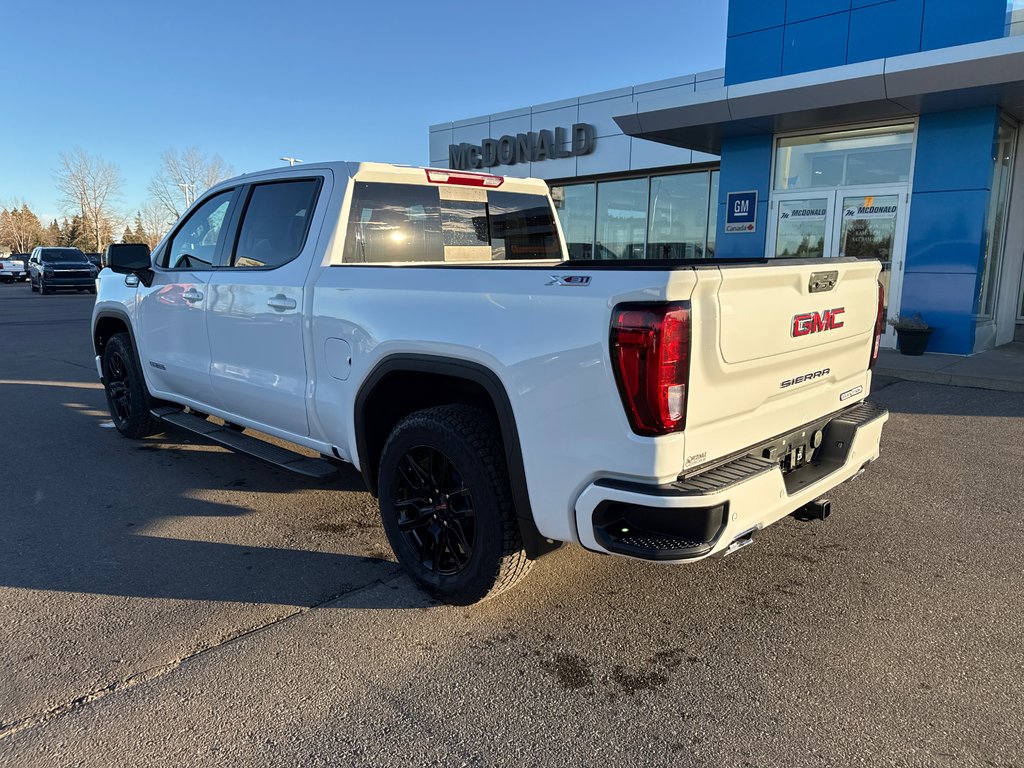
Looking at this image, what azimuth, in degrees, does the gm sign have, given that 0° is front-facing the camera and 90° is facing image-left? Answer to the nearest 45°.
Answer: approximately 0°

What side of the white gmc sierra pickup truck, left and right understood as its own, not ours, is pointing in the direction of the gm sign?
right

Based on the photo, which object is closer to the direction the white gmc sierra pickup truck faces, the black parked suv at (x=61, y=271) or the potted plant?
the black parked suv

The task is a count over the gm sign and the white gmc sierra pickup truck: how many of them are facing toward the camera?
1

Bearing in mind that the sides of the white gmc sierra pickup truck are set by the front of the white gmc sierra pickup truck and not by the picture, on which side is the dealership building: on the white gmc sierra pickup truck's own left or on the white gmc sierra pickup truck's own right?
on the white gmc sierra pickup truck's own right

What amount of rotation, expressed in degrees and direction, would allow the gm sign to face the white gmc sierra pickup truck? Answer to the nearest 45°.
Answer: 0° — it already faces it

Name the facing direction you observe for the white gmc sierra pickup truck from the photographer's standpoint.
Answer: facing away from the viewer and to the left of the viewer

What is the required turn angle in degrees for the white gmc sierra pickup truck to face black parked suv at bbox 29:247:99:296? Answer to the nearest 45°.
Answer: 0° — it already faces it

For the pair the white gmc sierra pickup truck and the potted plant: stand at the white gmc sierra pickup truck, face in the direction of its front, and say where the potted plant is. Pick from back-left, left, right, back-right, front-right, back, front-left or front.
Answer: right
